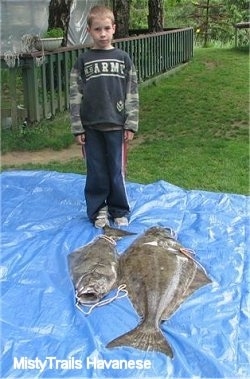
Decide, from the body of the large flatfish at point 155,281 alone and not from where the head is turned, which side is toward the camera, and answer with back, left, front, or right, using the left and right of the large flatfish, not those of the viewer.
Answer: back

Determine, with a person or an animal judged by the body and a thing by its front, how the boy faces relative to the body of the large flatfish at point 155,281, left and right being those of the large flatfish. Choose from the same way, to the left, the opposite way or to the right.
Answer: the opposite way

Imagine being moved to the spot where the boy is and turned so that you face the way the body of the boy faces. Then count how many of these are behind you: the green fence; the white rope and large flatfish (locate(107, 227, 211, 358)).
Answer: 1

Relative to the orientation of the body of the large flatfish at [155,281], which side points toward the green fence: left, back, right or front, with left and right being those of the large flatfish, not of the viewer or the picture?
front

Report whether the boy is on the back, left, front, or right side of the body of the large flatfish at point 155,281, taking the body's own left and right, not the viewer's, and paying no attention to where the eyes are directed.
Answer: front

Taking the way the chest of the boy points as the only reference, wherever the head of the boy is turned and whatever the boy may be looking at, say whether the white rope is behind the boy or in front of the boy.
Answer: in front

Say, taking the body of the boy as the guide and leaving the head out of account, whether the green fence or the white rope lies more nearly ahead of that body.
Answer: the white rope

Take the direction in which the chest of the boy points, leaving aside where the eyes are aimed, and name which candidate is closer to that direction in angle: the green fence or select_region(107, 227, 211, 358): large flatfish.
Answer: the large flatfish

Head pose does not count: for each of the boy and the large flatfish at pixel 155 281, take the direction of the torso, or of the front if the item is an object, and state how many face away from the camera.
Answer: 1

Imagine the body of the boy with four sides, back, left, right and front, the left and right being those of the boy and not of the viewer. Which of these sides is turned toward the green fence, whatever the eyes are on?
back
